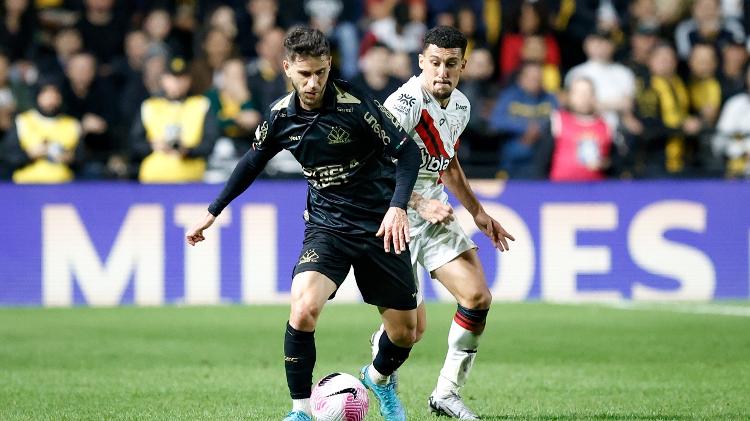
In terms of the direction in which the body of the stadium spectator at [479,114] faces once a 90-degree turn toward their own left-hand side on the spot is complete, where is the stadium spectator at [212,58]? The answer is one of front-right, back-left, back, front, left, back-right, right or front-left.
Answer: back

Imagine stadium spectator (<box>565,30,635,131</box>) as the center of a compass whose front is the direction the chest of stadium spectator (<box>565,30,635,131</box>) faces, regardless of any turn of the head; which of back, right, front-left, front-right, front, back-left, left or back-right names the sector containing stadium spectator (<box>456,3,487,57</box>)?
right

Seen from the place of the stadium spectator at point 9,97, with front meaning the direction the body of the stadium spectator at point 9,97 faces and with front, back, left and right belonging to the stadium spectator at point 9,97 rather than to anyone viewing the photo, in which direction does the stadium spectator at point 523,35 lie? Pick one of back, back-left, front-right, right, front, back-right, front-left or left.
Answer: left

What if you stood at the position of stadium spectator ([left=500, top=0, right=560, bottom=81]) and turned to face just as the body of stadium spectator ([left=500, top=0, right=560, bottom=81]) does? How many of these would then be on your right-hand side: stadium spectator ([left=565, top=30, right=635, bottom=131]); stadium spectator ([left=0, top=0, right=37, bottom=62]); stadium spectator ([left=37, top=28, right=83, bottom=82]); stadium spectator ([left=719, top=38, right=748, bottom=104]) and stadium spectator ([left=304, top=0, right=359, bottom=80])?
3

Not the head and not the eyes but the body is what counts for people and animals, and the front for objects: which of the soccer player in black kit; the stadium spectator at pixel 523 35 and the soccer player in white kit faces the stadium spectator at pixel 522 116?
the stadium spectator at pixel 523 35
